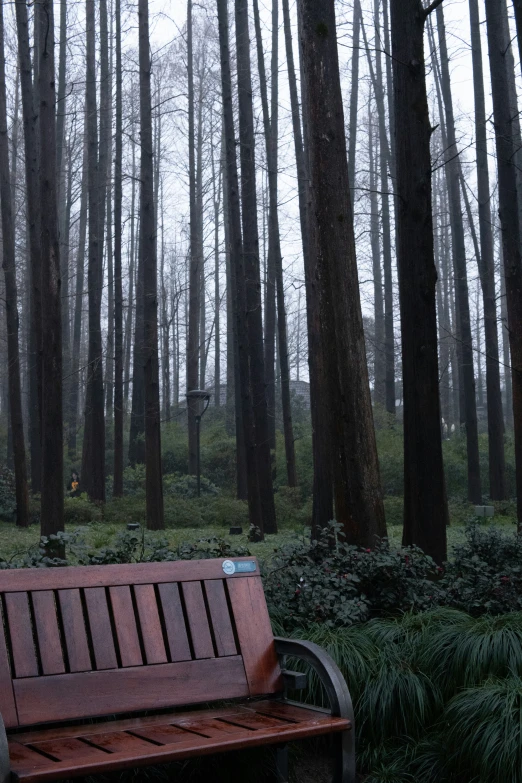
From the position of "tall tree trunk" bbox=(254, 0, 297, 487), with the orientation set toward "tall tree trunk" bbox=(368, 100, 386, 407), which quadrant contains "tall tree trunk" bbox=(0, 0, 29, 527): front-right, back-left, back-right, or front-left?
back-left

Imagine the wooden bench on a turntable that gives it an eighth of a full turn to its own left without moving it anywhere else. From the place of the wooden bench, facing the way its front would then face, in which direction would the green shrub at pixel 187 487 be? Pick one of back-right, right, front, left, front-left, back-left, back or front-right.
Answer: left

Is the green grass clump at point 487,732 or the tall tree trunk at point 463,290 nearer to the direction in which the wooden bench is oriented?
the green grass clump

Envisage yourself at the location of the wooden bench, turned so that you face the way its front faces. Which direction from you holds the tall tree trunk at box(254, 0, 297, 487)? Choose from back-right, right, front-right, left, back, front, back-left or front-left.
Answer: back-left

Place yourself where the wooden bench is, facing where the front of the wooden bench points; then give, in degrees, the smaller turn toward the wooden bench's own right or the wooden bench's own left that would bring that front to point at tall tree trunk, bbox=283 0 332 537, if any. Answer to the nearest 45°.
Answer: approximately 135° to the wooden bench's own left

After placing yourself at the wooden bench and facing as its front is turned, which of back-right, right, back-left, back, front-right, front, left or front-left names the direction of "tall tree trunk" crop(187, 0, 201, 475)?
back-left

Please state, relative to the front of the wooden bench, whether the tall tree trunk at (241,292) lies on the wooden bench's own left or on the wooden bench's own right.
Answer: on the wooden bench's own left

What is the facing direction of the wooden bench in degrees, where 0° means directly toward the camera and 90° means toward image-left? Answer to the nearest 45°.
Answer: approximately 315°

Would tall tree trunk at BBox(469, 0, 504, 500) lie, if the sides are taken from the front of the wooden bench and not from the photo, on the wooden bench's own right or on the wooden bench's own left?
on the wooden bench's own left
